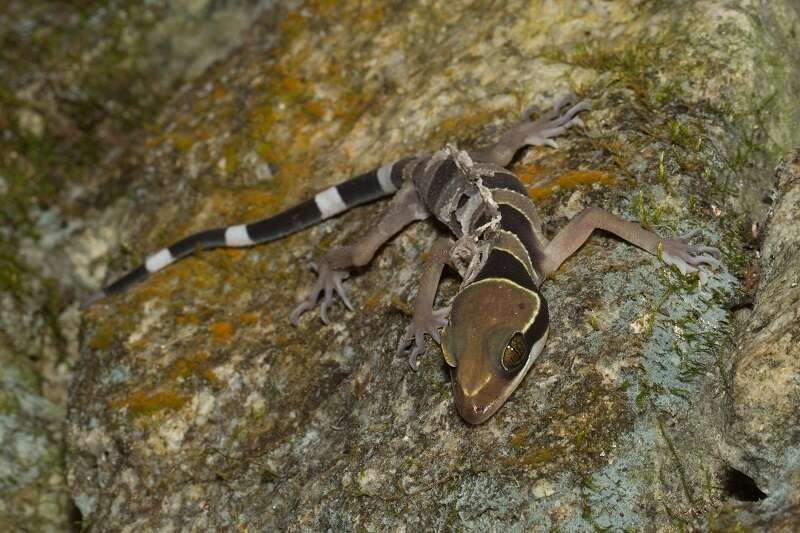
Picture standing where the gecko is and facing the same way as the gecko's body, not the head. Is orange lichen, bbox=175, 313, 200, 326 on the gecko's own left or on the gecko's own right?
on the gecko's own right

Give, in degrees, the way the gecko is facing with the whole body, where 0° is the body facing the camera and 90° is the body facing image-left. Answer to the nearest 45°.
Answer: approximately 0°

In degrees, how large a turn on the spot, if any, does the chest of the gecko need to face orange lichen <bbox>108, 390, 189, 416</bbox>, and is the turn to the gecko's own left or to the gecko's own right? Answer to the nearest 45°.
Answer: approximately 90° to the gecko's own right

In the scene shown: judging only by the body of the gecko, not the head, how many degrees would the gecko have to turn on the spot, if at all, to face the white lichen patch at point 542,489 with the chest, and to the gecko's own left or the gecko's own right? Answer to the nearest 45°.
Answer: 0° — it already faces it

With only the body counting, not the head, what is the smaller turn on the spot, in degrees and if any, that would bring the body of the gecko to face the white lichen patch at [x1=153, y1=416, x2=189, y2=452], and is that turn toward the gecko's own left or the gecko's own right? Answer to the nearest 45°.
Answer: approximately 90° to the gecko's own right

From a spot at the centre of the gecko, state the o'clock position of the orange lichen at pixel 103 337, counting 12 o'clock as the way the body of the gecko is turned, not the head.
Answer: The orange lichen is roughly at 4 o'clock from the gecko.

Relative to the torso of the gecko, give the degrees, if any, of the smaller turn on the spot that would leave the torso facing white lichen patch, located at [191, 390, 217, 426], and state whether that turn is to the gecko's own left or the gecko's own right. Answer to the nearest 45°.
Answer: approximately 90° to the gecko's own right
